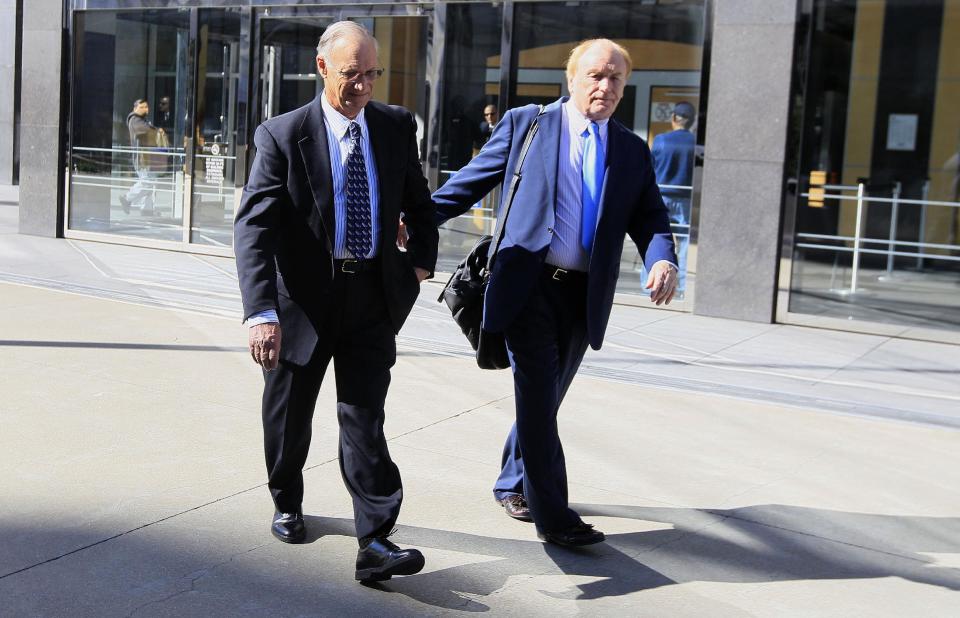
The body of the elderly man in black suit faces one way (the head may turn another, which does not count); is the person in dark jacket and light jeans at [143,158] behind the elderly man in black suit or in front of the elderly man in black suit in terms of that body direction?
behind

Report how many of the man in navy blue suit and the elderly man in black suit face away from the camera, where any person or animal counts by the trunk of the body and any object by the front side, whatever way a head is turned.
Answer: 0

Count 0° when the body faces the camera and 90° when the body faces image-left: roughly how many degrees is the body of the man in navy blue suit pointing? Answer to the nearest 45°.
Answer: approximately 315°

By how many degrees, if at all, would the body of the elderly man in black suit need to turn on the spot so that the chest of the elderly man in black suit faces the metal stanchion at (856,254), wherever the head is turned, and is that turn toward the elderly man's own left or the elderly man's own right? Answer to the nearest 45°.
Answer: approximately 90° to the elderly man's own left

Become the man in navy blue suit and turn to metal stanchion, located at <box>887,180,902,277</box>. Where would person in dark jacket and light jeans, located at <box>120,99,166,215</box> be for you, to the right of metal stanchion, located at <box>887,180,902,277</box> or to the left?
left

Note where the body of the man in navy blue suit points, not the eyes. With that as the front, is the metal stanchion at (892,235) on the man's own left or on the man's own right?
on the man's own left

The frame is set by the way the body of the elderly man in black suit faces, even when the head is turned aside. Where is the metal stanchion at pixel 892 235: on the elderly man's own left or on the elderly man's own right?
on the elderly man's own left

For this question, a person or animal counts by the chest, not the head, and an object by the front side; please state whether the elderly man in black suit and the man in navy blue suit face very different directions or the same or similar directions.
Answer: same or similar directions

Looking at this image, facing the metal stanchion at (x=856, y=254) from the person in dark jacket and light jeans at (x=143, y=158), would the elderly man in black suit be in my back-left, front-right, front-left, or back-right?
front-right

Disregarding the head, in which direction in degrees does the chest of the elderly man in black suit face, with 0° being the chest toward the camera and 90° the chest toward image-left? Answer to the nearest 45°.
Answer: approximately 315°
